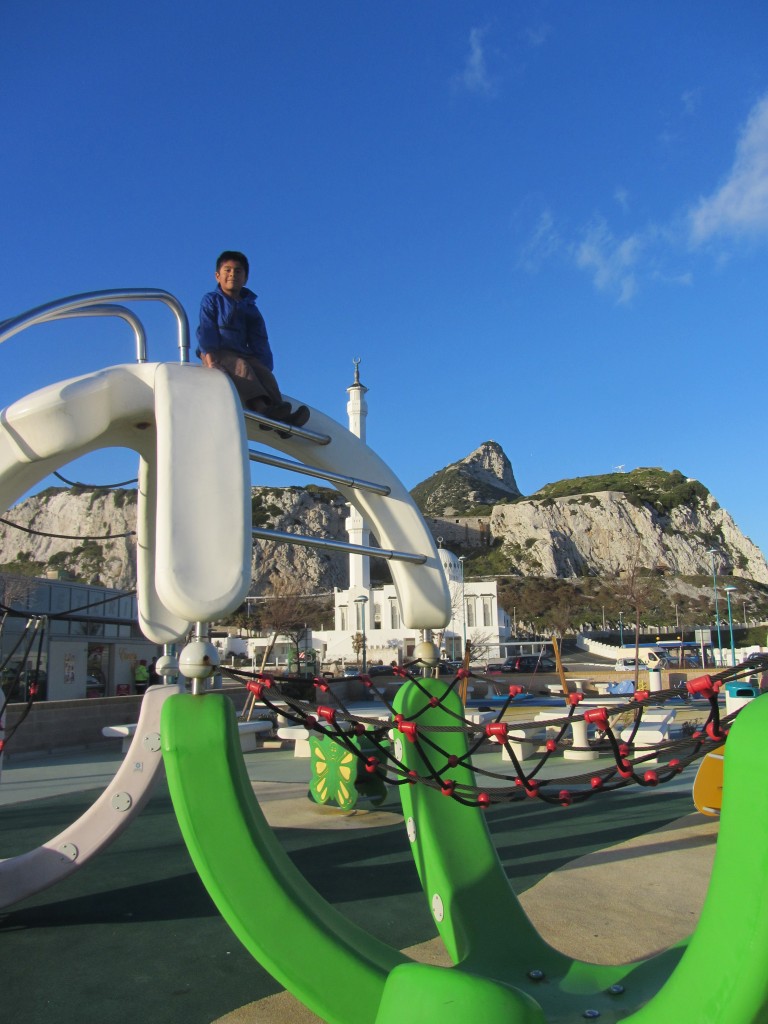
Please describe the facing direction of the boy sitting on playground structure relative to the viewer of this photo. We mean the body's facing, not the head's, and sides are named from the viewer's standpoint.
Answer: facing the viewer and to the right of the viewer

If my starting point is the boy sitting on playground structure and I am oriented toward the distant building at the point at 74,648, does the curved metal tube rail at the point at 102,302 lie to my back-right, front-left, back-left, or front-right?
front-left

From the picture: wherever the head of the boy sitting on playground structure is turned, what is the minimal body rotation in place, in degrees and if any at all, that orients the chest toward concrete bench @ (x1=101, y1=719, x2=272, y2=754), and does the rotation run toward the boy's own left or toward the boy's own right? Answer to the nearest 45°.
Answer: approximately 135° to the boy's own left

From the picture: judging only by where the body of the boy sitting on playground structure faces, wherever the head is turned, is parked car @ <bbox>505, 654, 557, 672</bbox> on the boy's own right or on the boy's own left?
on the boy's own left

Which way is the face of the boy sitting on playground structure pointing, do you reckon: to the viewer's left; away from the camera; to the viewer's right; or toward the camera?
toward the camera

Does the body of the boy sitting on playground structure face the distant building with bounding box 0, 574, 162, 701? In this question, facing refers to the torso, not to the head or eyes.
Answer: no
